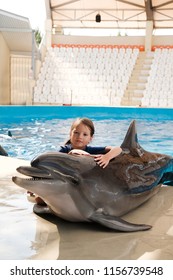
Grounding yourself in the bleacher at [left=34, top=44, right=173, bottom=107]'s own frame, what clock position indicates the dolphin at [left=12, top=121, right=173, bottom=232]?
The dolphin is roughly at 12 o'clock from the bleacher.

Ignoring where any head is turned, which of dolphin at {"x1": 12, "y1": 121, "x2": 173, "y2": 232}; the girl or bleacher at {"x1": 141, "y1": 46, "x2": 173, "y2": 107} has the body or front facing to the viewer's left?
the dolphin

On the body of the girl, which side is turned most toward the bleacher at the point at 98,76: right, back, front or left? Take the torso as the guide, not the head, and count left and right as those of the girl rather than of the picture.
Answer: back

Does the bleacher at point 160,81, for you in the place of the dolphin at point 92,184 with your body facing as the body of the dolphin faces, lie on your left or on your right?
on your right

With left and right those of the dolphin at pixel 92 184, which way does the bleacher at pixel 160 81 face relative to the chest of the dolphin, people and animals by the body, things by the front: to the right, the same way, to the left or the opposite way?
to the left

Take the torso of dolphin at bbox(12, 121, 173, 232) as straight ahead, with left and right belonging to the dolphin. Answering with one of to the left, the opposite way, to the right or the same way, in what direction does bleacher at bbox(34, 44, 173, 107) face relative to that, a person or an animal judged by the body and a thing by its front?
to the left

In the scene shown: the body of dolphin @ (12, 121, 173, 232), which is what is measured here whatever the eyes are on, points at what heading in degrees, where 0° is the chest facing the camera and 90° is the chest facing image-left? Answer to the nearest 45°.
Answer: approximately 90°

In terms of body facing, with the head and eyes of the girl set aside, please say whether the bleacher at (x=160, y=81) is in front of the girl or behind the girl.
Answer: behind

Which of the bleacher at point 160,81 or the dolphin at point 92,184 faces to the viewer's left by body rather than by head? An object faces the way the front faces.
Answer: the dolphin
